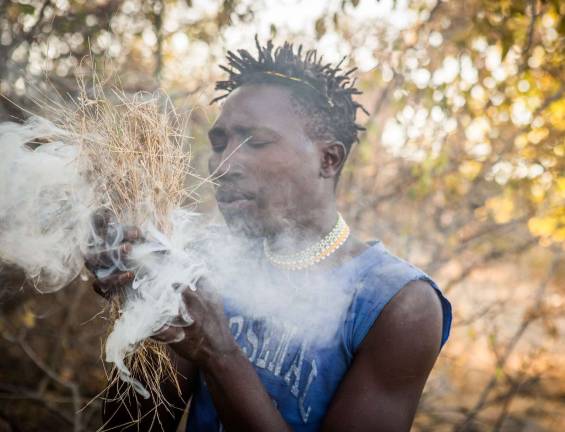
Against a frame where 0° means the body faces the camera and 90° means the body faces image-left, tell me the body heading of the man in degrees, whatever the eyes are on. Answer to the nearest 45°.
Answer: approximately 45°
